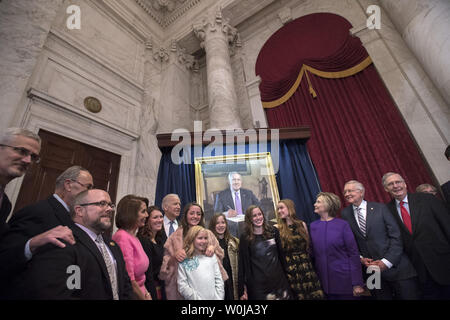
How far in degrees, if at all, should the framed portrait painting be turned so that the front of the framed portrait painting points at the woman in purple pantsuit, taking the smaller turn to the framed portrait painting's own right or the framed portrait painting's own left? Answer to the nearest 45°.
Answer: approximately 45° to the framed portrait painting's own left

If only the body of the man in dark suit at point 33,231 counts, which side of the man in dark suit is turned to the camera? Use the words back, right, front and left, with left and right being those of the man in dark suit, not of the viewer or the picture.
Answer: right

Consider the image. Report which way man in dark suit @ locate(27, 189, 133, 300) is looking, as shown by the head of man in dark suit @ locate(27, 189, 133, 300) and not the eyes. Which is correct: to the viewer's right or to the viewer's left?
to the viewer's right

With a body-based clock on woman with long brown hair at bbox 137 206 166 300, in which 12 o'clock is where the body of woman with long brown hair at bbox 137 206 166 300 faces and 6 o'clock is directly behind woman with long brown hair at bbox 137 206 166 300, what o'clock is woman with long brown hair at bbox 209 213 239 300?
woman with long brown hair at bbox 209 213 239 300 is roughly at 10 o'clock from woman with long brown hair at bbox 137 206 166 300.

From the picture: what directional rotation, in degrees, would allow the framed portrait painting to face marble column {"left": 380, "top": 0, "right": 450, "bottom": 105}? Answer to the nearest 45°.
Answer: approximately 90° to its left

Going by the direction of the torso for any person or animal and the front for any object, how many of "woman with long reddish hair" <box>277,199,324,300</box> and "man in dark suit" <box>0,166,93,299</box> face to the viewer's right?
1

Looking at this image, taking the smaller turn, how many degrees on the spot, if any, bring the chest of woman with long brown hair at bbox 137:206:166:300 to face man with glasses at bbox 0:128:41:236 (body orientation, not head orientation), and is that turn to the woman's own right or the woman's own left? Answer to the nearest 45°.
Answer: approximately 90° to the woman's own right

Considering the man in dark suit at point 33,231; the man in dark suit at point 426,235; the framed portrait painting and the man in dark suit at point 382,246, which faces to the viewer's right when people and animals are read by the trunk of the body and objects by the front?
the man in dark suit at point 33,231
